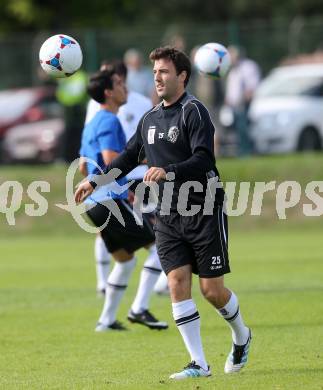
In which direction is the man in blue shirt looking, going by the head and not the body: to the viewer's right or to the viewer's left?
to the viewer's right

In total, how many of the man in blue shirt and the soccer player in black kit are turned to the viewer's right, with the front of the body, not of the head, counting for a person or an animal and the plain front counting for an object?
1

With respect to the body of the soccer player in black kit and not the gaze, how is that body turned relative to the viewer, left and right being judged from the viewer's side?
facing the viewer and to the left of the viewer

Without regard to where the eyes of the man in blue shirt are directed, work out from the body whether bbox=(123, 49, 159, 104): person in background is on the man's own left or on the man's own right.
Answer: on the man's own left

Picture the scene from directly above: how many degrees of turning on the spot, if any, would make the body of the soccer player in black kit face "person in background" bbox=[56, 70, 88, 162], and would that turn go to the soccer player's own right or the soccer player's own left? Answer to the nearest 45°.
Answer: approximately 135° to the soccer player's own right

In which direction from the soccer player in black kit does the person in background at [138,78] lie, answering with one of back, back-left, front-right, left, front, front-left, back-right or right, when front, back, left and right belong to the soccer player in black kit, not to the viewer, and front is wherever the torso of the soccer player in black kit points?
back-right

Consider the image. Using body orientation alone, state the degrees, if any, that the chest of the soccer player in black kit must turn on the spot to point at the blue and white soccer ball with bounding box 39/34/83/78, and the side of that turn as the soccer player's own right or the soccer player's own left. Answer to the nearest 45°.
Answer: approximately 90° to the soccer player's own right

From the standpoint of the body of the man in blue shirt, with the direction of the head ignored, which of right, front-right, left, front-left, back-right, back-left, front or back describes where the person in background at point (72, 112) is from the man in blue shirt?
left

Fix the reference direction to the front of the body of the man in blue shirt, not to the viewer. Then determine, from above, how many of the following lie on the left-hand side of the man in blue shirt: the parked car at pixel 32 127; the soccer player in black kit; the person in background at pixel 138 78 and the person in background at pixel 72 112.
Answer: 3

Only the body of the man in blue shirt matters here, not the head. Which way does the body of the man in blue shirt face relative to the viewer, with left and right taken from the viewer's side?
facing to the right of the viewer

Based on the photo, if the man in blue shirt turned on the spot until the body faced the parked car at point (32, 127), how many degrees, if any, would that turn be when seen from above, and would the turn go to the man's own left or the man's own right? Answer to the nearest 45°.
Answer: approximately 90° to the man's own left
